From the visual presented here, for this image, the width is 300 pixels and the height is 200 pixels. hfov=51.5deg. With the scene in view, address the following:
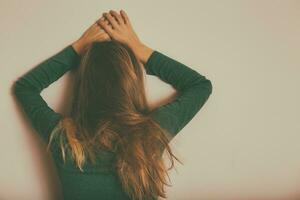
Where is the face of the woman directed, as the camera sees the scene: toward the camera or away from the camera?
away from the camera

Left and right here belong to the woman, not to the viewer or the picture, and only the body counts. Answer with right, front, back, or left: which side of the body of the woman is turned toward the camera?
back
